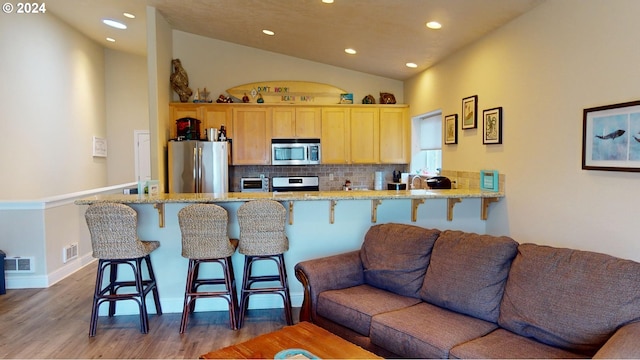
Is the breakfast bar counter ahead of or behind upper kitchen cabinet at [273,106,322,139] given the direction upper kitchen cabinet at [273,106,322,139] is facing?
ahead

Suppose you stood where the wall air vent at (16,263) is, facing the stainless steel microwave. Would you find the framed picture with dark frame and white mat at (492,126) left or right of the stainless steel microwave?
right

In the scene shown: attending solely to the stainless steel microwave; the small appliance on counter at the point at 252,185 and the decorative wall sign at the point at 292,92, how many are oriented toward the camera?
3

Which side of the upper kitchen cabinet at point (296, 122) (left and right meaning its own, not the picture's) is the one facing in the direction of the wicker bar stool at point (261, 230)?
front

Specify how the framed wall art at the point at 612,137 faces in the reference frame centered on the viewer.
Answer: facing the viewer and to the left of the viewer

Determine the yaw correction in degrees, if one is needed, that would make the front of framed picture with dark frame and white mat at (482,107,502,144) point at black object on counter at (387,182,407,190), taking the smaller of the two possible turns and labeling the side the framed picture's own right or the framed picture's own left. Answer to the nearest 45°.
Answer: approximately 90° to the framed picture's own right

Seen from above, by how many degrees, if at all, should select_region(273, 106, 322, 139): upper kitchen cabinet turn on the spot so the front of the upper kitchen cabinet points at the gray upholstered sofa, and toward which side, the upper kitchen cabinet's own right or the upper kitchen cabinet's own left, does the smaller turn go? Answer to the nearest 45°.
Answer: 0° — it already faces it

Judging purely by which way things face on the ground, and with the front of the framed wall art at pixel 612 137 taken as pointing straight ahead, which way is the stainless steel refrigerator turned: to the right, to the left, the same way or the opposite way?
to the left

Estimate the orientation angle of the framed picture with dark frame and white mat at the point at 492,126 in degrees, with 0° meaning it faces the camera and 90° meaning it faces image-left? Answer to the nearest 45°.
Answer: approximately 45°

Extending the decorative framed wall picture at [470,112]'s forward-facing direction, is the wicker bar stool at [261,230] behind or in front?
in front

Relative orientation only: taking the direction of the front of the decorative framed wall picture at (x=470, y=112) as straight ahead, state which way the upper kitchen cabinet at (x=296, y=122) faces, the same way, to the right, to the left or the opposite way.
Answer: to the left

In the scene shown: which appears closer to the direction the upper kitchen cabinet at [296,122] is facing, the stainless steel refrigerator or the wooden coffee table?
the wooden coffee table

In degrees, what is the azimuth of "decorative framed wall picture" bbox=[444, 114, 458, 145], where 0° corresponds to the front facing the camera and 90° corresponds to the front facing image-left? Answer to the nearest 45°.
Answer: approximately 45°
